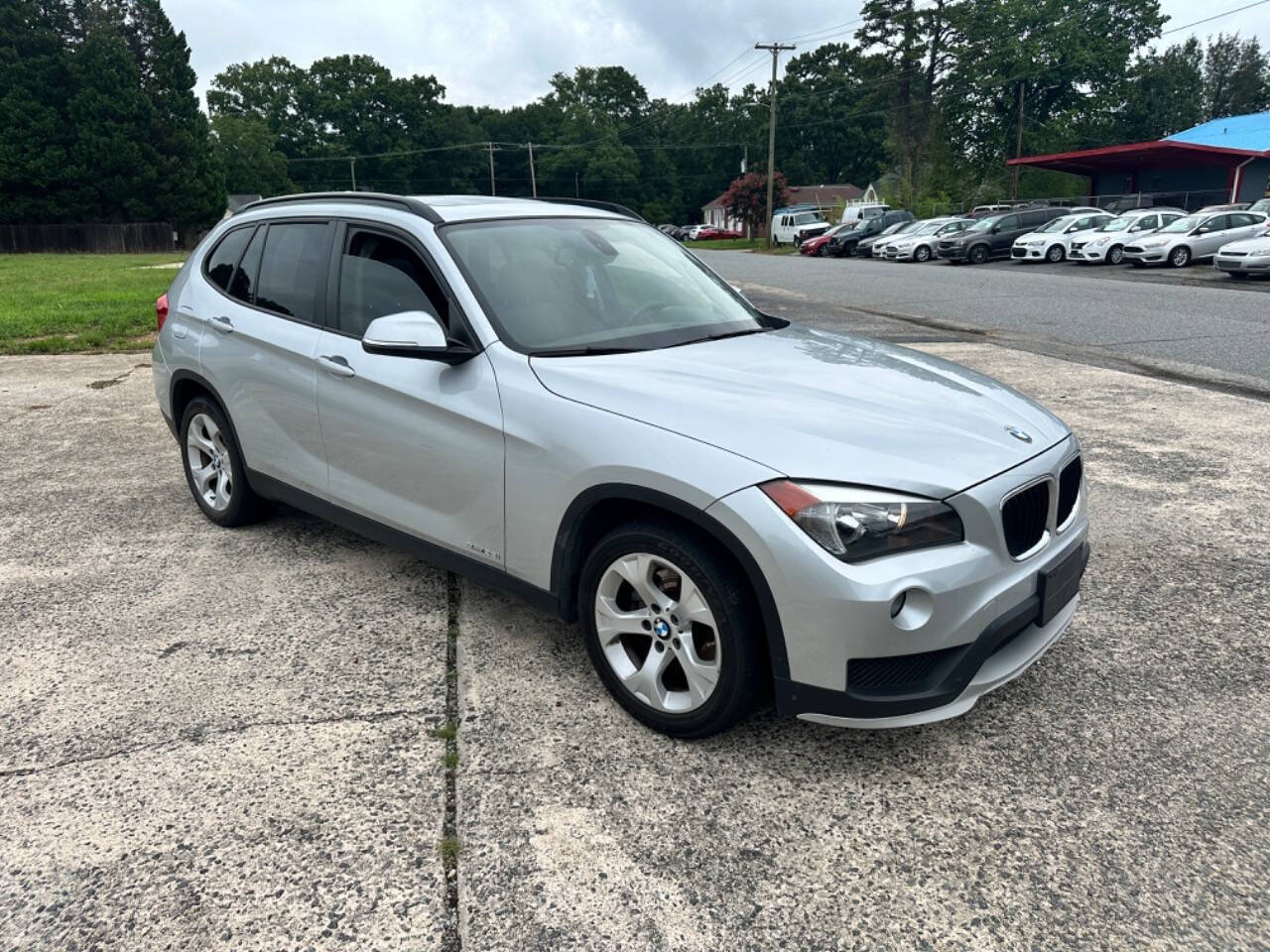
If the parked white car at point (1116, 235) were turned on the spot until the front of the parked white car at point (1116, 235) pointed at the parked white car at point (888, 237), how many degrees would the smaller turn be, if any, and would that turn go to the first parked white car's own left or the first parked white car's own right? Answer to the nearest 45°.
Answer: approximately 90° to the first parked white car's own right

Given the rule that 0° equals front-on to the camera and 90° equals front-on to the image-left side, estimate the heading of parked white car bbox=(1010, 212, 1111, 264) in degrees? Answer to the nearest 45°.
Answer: approximately 45°

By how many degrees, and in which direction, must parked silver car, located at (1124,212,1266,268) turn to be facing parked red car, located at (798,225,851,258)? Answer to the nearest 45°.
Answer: approximately 90° to its right

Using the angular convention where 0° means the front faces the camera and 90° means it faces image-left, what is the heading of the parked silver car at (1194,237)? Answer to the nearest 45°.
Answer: approximately 45°

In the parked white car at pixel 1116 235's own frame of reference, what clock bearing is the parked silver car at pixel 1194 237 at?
The parked silver car is roughly at 9 o'clock from the parked white car.

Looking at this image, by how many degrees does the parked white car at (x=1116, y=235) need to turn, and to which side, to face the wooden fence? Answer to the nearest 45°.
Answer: approximately 45° to its right

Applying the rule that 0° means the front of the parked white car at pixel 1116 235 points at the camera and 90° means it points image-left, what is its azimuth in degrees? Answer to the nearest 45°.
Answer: approximately 45°

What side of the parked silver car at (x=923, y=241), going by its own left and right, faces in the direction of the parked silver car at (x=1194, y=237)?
left

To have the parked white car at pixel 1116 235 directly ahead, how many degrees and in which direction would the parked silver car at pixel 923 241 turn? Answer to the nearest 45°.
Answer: approximately 90° to its left

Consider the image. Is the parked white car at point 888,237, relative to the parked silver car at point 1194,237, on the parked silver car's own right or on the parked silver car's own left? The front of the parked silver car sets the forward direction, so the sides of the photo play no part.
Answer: on the parked silver car's own right

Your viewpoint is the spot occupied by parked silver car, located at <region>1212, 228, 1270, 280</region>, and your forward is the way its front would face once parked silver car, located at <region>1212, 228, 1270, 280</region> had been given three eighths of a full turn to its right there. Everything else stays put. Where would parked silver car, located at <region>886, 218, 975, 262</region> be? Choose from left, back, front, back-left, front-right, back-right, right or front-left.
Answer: front-left

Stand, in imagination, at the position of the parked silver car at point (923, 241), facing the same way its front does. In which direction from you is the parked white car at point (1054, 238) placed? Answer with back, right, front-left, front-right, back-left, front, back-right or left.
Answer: left

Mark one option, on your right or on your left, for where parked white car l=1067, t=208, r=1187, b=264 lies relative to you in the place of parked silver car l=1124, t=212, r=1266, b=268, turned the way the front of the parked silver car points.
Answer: on your right

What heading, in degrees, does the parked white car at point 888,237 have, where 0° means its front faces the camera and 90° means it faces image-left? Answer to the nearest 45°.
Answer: approximately 45°

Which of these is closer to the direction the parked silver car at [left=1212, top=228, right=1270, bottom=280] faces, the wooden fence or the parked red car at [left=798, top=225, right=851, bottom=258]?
the wooden fence

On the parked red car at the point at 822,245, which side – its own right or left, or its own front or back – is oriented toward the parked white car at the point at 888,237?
left
